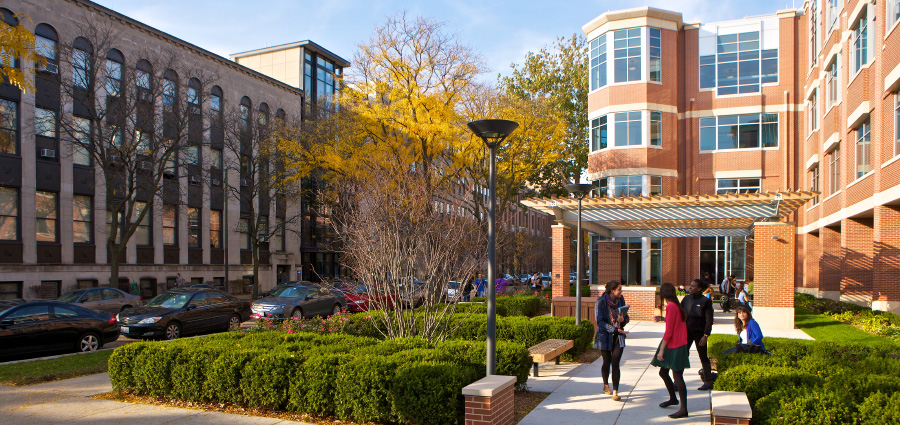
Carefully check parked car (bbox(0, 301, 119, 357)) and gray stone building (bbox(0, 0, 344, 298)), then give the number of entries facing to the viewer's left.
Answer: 1

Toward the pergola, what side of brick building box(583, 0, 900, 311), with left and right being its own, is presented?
front

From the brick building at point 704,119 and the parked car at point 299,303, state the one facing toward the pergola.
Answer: the brick building

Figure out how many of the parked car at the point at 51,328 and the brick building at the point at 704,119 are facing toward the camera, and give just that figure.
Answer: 1

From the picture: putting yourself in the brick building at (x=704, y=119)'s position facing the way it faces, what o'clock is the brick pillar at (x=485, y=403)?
The brick pillar is roughly at 12 o'clock from the brick building.

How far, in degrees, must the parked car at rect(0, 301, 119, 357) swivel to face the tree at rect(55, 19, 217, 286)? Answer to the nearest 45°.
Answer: approximately 90° to its right

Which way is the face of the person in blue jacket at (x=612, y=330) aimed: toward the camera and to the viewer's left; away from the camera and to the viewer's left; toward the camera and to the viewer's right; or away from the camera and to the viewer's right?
toward the camera and to the viewer's right

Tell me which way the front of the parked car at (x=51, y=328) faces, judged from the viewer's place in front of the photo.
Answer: facing to the left of the viewer

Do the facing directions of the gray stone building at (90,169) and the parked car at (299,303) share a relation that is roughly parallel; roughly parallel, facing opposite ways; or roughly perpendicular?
roughly perpendicular

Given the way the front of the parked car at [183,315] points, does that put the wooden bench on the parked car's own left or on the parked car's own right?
on the parked car's own left

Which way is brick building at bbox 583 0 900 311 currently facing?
toward the camera

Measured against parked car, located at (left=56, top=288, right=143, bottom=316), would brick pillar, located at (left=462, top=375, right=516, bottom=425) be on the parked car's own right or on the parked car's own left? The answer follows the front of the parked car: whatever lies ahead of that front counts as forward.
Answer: on the parked car's own left

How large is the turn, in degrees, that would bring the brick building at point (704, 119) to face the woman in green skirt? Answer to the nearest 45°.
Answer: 0° — it already faces them
